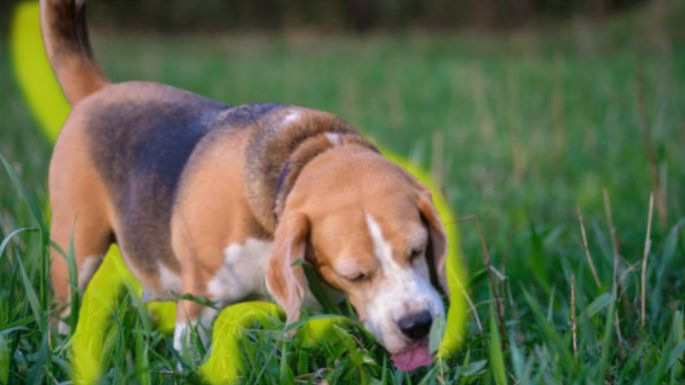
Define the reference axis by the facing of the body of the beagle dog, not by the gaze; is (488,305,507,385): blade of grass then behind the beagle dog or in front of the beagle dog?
in front

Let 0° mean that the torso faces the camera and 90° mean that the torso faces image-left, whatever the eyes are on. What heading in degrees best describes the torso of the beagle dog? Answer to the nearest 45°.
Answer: approximately 315°
